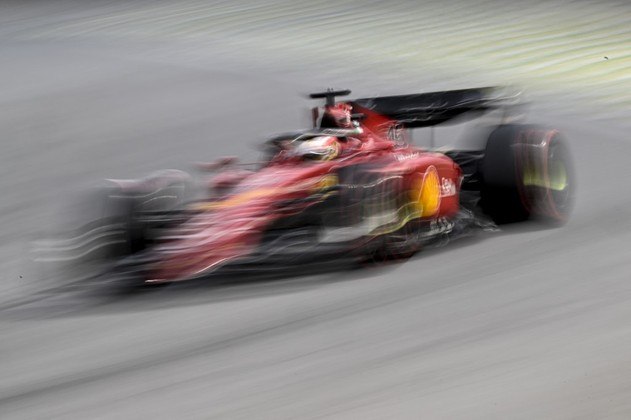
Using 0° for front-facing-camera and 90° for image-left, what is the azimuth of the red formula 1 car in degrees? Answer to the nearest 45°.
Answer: approximately 45°
